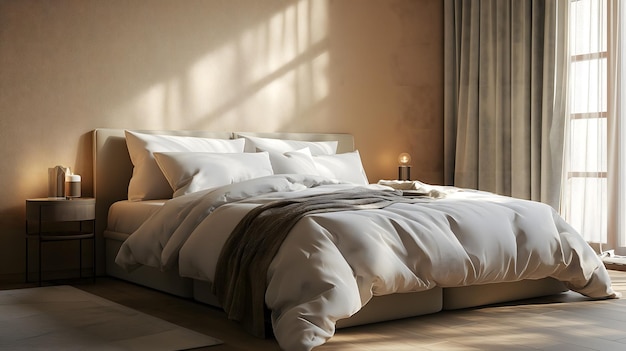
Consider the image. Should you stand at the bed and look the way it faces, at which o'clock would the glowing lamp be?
The glowing lamp is roughly at 8 o'clock from the bed.

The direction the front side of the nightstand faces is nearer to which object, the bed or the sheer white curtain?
the bed

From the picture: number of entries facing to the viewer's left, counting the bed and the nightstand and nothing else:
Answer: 0

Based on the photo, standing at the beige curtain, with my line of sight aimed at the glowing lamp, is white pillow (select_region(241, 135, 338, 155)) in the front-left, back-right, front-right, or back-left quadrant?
front-left

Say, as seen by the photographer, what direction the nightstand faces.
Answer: facing the viewer and to the right of the viewer

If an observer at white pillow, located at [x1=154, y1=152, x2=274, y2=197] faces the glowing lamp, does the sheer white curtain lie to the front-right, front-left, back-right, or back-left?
front-right

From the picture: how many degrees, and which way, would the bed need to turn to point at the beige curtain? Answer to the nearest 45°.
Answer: approximately 90° to its left

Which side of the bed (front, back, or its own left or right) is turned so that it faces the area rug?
right

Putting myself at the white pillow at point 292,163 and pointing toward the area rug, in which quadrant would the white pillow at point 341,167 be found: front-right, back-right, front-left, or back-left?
back-left
